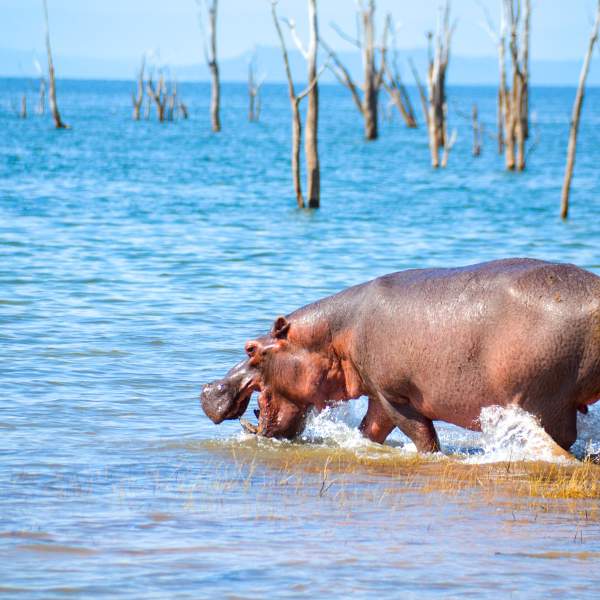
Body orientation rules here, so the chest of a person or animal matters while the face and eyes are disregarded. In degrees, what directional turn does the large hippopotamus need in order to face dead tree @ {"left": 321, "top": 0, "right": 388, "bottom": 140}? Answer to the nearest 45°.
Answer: approximately 90° to its right

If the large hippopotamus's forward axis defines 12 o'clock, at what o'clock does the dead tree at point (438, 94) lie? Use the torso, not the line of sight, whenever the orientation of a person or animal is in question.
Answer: The dead tree is roughly at 3 o'clock from the large hippopotamus.

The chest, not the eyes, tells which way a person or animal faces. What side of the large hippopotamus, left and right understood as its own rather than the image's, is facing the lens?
left

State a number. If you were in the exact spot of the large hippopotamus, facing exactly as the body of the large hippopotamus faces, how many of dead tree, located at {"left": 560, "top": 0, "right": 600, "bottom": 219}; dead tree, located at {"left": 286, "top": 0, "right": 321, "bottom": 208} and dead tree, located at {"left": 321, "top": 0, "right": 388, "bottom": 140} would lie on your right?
3

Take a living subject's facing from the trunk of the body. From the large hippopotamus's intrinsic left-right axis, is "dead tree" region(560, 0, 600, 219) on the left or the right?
on its right

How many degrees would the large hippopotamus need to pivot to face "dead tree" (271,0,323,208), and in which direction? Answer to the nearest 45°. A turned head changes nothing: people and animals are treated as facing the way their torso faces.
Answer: approximately 90° to its right
